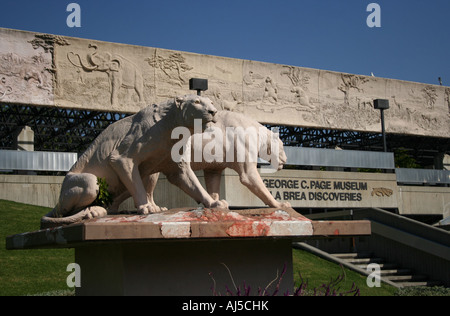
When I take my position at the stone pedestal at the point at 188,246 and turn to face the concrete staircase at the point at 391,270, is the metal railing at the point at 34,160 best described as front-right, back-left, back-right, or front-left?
front-left

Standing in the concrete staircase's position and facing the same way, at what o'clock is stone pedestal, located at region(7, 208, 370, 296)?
The stone pedestal is roughly at 2 o'clock from the concrete staircase.

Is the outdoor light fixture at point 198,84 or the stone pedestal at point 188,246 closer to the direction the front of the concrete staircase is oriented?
the stone pedestal

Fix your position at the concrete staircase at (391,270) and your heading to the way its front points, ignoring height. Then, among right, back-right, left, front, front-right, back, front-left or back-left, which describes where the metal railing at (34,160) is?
back-right

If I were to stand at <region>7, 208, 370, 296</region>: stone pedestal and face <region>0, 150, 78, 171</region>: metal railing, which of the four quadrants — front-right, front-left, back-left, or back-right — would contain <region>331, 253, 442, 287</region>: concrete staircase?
front-right
